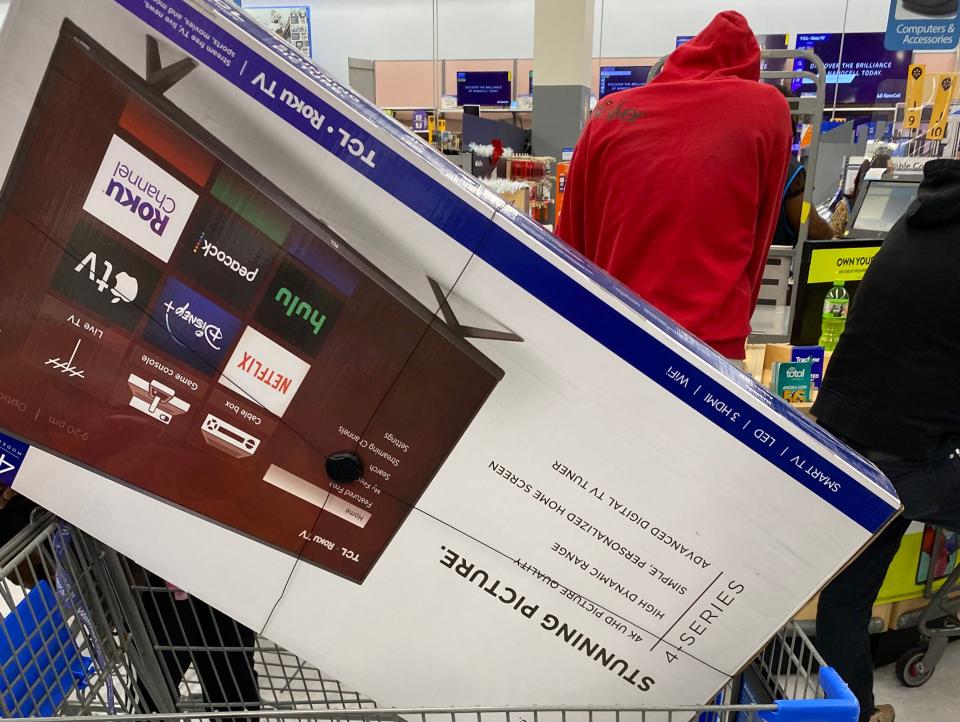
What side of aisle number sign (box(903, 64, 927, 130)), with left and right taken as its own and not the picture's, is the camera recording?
front

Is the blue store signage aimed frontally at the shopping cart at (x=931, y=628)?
yes

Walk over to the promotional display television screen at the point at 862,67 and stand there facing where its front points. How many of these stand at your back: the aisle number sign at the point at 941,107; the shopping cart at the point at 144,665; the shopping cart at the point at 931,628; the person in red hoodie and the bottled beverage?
0

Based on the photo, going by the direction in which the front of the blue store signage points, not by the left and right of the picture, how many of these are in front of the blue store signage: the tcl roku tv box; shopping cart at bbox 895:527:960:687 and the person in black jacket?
3

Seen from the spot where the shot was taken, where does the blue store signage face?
facing the viewer

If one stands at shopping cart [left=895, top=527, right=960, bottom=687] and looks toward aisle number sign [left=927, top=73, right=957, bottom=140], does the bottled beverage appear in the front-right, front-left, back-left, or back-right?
front-left

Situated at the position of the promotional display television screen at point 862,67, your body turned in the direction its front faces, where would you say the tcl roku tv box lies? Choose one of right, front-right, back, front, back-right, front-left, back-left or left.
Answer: front

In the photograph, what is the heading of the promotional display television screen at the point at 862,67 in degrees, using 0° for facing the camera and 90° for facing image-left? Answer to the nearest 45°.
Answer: approximately 0°

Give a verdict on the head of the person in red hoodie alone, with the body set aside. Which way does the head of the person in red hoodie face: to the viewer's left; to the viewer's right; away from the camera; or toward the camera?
away from the camera

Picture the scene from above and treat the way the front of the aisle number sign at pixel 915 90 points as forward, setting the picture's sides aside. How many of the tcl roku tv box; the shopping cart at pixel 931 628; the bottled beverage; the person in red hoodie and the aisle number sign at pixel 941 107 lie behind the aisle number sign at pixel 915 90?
0

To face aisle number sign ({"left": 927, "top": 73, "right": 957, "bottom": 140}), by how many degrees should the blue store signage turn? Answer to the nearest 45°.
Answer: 0° — it already faces it

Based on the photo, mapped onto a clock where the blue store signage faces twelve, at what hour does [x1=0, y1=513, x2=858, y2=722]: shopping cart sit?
The shopping cart is roughly at 12 o'clock from the blue store signage.

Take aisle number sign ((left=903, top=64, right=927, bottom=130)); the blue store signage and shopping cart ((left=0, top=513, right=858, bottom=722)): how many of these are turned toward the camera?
2

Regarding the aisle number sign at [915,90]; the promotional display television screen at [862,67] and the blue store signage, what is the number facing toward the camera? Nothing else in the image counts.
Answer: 3
